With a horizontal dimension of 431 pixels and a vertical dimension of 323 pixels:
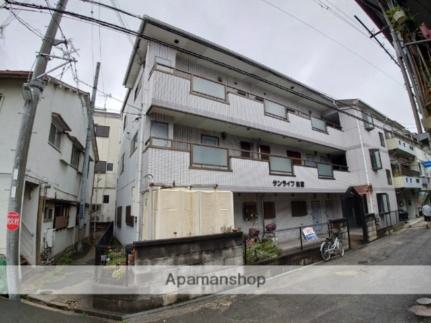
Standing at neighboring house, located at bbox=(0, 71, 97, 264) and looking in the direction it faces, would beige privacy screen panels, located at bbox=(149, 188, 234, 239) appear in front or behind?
in front

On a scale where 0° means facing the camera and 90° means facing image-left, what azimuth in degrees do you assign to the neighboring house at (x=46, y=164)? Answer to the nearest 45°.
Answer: approximately 315°

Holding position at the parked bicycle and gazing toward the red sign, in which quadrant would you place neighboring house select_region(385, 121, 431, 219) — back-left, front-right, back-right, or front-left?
back-right

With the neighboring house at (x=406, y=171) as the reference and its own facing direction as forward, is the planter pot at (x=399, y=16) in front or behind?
in front

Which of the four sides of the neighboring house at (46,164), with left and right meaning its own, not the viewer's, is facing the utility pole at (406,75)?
front

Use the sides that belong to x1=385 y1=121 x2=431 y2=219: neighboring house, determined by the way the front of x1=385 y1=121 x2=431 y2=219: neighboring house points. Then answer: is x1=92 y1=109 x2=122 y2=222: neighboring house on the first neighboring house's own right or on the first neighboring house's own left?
on the first neighboring house's own right
